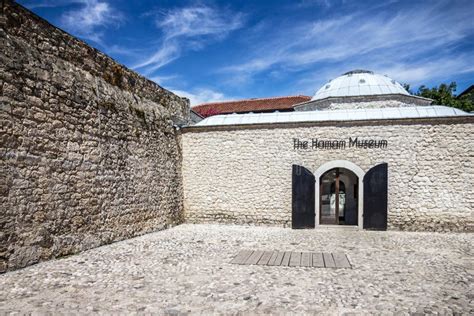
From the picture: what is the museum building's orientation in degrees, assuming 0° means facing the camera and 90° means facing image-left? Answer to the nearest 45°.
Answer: approximately 0°

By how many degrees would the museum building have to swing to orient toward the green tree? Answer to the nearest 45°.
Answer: approximately 135° to its left
